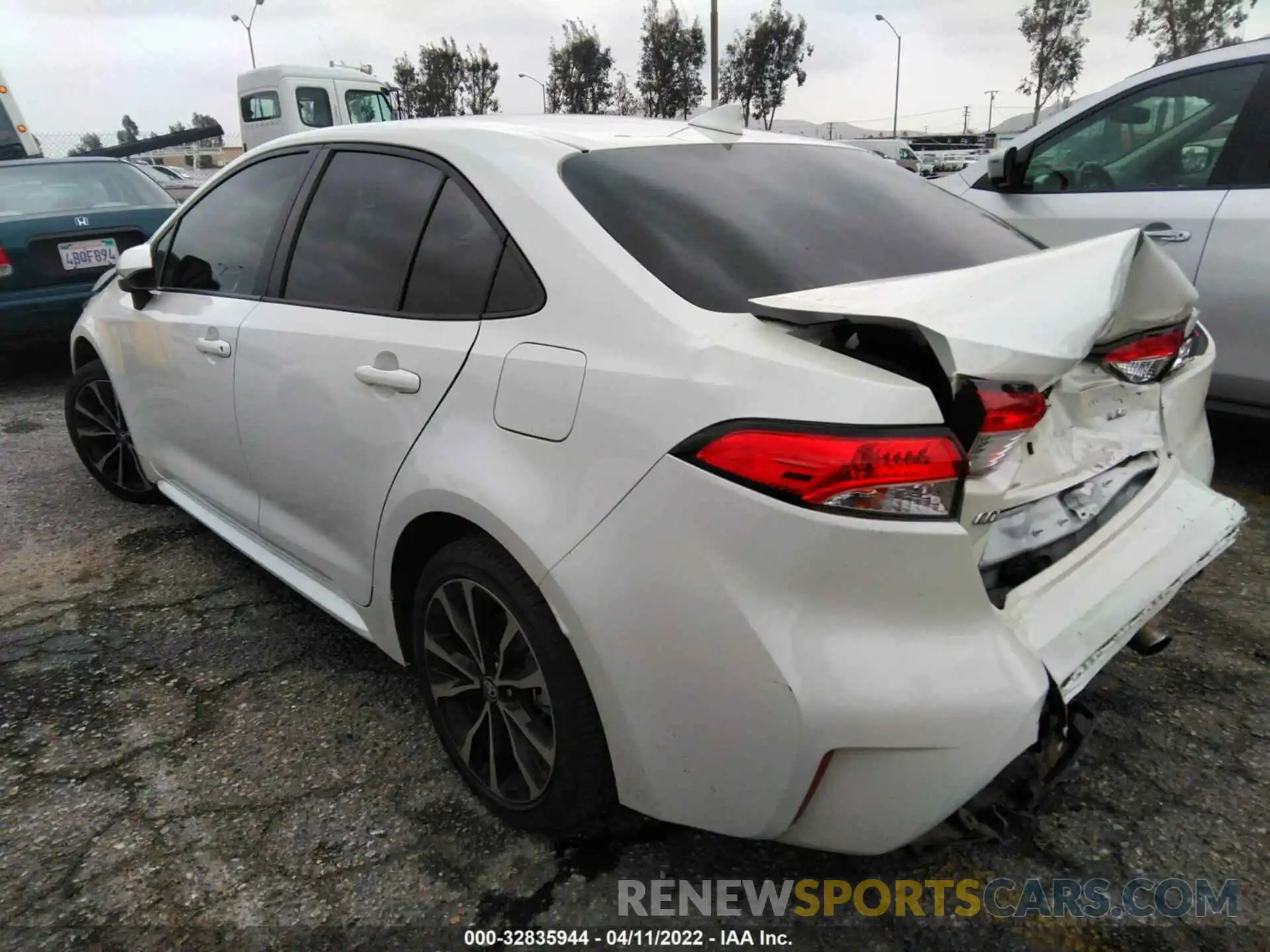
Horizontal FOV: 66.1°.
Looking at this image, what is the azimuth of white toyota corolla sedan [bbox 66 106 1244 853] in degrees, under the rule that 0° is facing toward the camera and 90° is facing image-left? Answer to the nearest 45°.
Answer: approximately 135°

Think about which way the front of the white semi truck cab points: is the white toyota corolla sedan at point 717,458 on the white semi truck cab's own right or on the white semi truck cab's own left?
on the white semi truck cab's own right

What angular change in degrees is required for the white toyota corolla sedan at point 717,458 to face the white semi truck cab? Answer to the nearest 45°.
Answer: approximately 45° to its right
